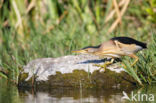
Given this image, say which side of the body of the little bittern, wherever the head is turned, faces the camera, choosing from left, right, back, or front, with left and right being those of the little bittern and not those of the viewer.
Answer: left
